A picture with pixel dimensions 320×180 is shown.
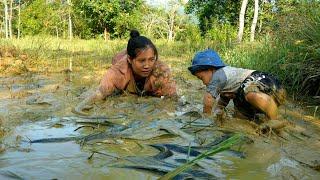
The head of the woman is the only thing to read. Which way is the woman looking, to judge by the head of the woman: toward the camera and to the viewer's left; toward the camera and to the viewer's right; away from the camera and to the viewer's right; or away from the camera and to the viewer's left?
toward the camera and to the viewer's right

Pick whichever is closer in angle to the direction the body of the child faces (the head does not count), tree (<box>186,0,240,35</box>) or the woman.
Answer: the woman

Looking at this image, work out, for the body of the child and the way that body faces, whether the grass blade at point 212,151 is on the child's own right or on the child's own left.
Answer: on the child's own left

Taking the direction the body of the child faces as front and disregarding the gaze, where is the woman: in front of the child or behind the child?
in front

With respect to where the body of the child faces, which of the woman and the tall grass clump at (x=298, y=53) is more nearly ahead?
the woman

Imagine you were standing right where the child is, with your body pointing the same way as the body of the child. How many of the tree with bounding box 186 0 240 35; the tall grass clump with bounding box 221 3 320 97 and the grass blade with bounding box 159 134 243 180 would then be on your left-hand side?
1

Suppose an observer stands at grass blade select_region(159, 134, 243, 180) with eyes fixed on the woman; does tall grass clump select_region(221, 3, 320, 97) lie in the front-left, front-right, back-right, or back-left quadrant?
front-right

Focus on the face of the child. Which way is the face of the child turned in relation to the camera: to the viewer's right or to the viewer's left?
to the viewer's left

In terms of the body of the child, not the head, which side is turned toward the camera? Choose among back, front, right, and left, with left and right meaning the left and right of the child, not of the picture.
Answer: left

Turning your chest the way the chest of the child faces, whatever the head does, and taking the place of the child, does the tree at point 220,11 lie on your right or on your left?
on your right
